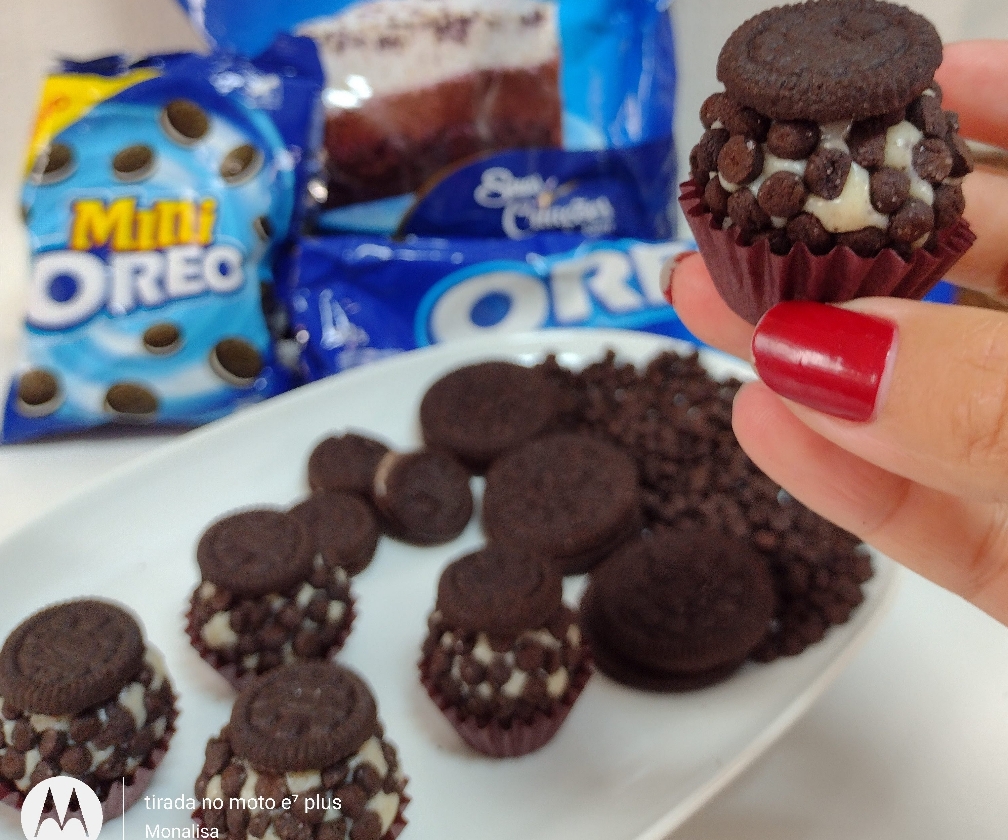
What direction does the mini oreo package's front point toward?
toward the camera

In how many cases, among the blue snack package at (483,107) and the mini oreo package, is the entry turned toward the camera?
2

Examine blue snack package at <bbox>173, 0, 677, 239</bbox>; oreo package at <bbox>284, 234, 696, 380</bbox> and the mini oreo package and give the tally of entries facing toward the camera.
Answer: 3

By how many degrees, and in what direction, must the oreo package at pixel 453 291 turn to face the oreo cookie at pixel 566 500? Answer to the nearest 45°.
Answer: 0° — it already faces it

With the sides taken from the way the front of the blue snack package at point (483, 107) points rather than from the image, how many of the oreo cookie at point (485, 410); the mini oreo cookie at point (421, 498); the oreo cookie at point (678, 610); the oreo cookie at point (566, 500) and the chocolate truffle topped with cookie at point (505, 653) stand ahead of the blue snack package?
5

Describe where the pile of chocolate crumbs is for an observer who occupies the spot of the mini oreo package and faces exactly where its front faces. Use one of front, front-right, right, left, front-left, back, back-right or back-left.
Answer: front-left

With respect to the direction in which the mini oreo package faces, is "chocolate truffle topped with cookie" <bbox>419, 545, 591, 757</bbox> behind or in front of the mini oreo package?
in front

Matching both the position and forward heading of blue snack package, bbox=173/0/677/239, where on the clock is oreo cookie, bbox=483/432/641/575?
The oreo cookie is roughly at 12 o'clock from the blue snack package.

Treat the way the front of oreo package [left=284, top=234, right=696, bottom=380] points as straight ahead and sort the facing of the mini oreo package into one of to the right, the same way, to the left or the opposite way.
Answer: the same way

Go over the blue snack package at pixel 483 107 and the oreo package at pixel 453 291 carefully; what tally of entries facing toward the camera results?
2

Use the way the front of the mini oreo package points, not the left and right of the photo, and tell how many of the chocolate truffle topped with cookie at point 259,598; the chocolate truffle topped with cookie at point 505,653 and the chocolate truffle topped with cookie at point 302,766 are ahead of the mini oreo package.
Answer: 3

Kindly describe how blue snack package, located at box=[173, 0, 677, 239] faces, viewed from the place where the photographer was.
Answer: facing the viewer

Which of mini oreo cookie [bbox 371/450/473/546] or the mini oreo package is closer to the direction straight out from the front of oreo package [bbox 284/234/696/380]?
the mini oreo cookie

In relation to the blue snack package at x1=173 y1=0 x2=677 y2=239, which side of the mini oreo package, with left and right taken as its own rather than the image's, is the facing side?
left

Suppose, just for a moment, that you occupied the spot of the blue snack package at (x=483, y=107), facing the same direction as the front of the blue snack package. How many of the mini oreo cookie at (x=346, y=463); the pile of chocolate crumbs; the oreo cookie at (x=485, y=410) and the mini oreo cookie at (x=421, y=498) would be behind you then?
0

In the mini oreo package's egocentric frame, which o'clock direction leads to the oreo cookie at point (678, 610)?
The oreo cookie is roughly at 11 o'clock from the mini oreo package.

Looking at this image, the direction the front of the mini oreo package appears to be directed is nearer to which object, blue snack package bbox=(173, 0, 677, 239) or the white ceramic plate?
the white ceramic plate

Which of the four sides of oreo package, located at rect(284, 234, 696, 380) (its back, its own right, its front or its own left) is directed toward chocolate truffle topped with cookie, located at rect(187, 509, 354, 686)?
front

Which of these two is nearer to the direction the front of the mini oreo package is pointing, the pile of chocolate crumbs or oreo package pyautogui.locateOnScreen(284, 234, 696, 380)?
the pile of chocolate crumbs
